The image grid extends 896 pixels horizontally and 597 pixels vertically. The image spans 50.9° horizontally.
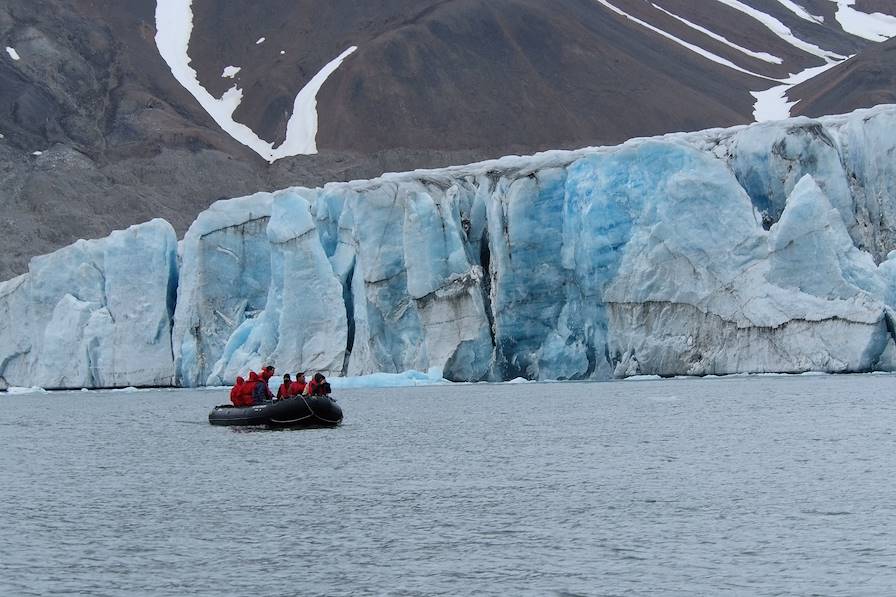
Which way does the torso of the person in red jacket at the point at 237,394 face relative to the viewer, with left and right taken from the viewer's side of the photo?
facing to the right of the viewer

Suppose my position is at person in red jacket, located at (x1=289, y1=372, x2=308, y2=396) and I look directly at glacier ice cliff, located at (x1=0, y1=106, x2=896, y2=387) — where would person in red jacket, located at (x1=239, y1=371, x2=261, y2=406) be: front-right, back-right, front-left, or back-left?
back-left

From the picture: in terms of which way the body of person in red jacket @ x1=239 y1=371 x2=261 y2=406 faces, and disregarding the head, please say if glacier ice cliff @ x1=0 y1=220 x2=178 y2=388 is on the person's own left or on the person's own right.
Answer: on the person's own left

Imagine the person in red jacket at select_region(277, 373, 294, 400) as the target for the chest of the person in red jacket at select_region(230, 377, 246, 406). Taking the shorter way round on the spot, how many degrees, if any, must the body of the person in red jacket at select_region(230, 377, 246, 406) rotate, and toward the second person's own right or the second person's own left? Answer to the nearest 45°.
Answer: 0° — they already face them
